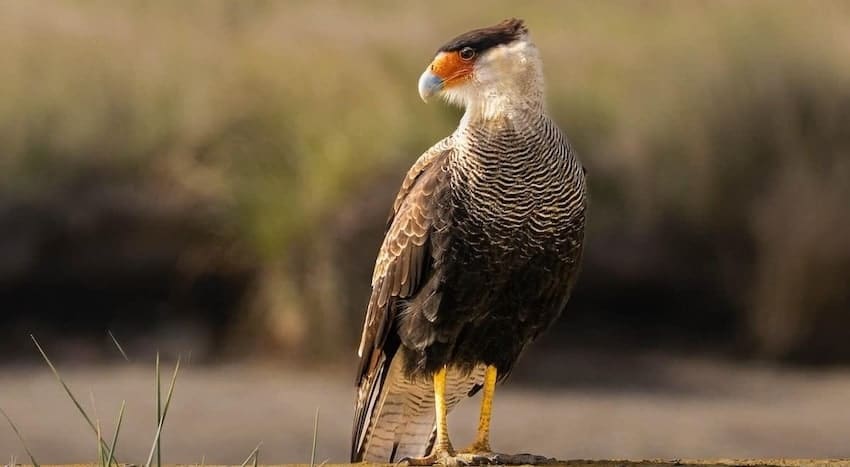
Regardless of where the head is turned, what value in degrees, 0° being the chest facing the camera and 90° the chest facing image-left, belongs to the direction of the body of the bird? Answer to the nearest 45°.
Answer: approximately 315°
